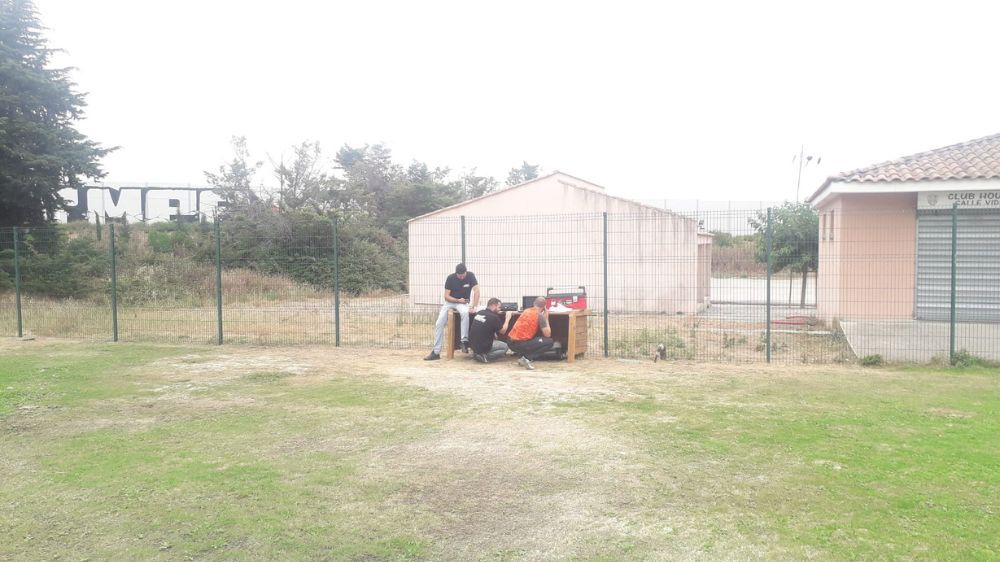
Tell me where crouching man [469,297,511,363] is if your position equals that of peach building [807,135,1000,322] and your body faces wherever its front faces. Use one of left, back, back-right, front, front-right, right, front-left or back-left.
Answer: front-right

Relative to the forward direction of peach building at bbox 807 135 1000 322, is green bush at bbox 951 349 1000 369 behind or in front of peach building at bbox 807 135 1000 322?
in front

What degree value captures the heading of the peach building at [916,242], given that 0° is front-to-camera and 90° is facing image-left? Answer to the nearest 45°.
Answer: approximately 0°

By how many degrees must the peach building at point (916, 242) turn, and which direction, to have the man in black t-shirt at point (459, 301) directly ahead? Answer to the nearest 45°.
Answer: approximately 45° to its right

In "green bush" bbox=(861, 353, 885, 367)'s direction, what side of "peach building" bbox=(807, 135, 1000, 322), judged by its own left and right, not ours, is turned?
front

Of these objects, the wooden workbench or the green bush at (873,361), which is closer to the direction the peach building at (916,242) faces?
the green bush

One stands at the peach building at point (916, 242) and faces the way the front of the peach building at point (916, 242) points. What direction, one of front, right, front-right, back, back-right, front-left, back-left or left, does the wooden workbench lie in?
front-right

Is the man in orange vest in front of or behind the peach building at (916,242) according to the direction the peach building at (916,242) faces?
in front
